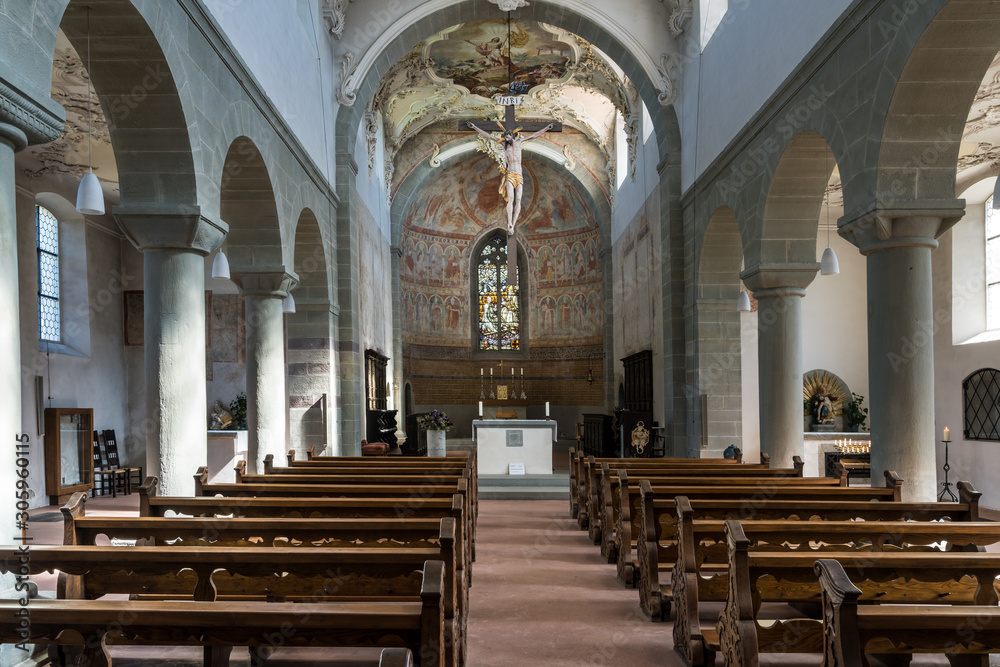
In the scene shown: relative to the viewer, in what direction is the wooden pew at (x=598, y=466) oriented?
away from the camera

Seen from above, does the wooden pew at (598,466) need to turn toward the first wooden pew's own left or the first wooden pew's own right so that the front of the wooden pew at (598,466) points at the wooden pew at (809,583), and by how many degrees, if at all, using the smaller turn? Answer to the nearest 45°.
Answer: approximately 180°

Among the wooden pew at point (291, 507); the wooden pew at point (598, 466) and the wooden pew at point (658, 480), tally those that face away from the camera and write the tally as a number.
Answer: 3

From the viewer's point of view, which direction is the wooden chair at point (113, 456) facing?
to the viewer's right

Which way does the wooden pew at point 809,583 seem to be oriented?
away from the camera

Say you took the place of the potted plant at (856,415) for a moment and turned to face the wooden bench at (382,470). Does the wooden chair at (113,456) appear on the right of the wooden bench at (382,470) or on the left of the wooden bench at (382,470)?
right

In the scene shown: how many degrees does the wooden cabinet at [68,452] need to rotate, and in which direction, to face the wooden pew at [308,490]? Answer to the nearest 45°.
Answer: approximately 45° to its right

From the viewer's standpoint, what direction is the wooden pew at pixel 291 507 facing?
away from the camera

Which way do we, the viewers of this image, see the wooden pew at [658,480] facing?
facing away from the viewer
